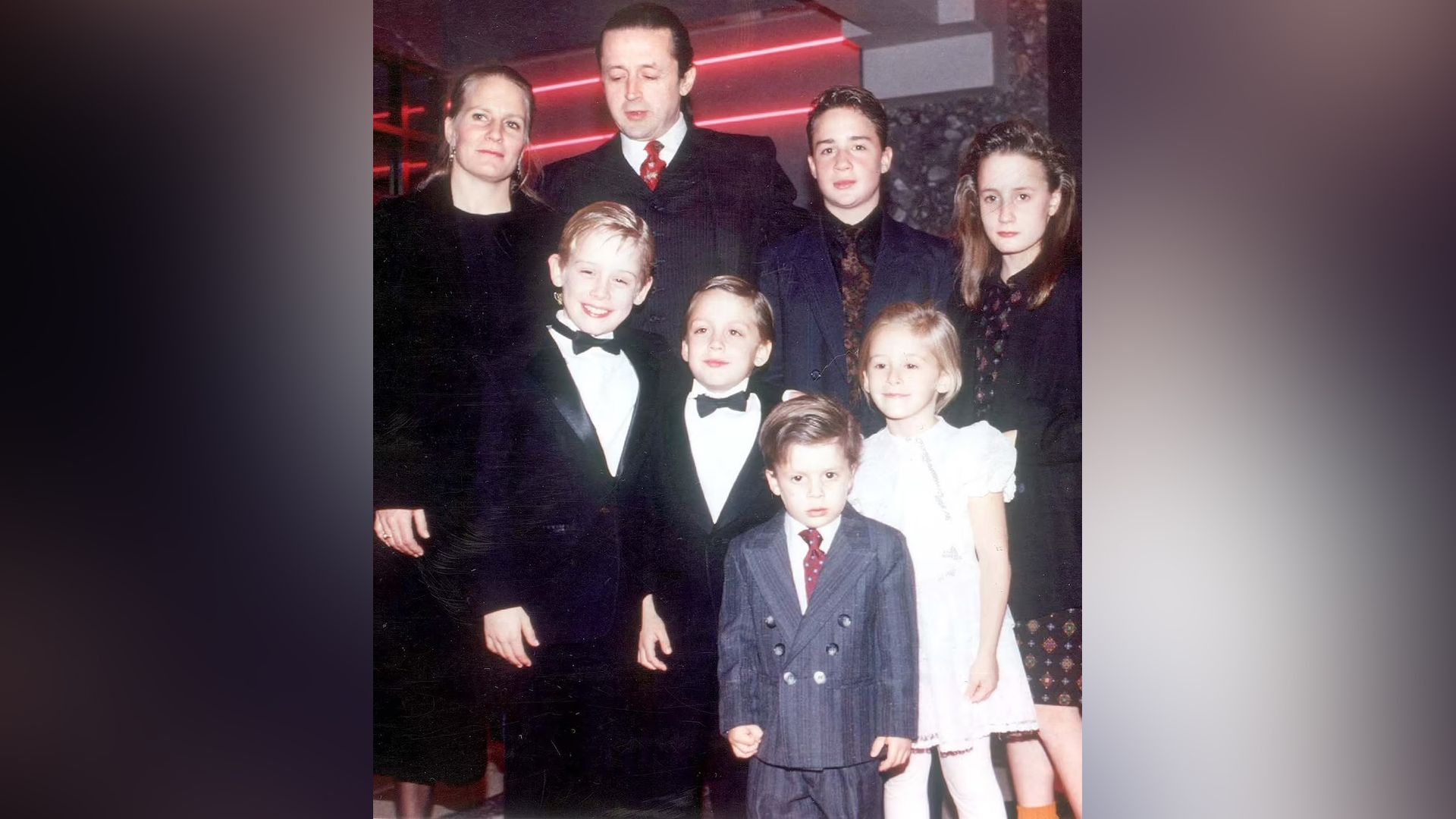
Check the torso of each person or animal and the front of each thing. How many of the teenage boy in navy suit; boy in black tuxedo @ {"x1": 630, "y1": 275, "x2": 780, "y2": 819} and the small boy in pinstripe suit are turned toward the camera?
3

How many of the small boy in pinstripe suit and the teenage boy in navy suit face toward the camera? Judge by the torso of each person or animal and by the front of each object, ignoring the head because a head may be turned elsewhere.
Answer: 2

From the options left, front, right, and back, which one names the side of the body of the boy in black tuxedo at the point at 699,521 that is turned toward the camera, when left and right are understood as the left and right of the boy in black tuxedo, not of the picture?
front

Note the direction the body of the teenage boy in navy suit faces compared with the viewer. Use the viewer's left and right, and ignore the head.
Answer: facing the viewer

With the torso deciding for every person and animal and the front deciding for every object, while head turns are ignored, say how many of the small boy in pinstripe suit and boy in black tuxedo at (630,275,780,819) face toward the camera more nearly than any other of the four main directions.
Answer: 2

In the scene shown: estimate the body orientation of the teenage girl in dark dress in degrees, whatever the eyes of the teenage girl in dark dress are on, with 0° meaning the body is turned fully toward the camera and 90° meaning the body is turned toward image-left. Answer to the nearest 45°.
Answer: approximately 45°

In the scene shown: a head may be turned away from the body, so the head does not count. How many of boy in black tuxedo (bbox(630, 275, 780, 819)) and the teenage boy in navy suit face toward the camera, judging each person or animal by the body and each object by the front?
2
